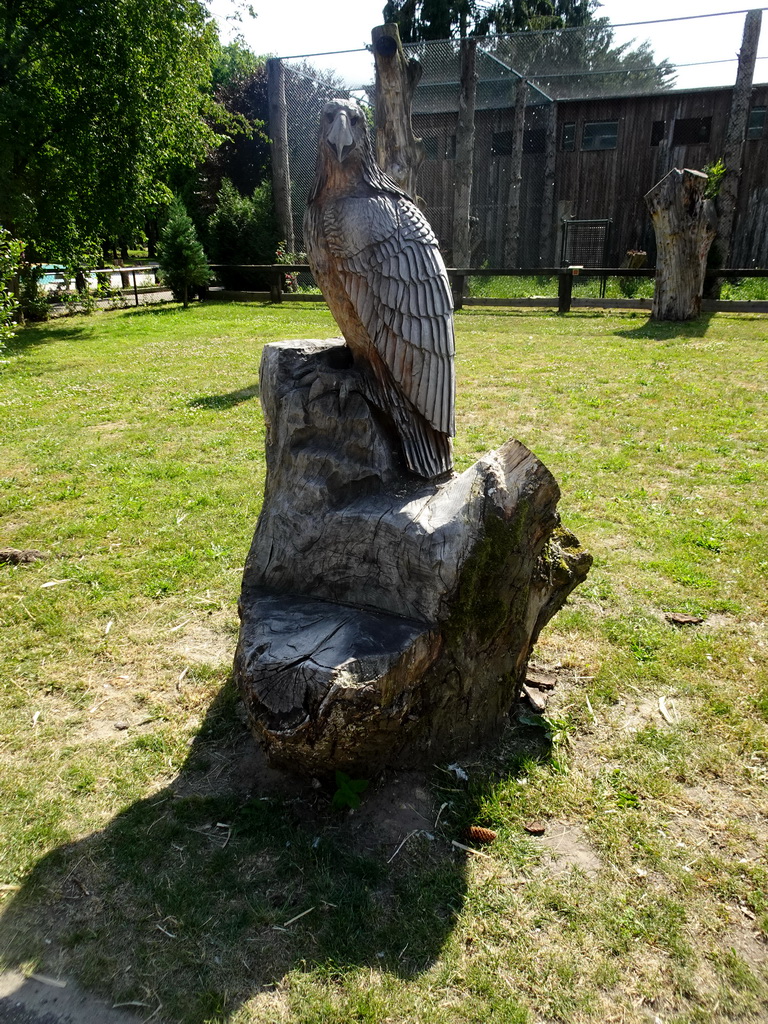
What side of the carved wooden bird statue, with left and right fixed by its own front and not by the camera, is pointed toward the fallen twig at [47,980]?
front

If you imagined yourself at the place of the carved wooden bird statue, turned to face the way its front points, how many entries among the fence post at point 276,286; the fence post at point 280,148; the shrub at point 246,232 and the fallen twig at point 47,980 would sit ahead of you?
1

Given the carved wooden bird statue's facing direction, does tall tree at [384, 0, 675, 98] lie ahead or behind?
behind

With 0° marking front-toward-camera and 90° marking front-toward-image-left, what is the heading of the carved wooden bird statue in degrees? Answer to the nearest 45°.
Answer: approximately 45°

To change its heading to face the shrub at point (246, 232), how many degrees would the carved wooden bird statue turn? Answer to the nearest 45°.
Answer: approximately 135° to its right

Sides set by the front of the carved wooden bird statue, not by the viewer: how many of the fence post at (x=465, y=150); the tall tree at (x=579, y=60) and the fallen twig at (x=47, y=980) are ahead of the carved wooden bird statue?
1

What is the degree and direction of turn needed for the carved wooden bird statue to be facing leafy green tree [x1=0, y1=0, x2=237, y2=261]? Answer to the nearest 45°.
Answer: approximately 90° to its right

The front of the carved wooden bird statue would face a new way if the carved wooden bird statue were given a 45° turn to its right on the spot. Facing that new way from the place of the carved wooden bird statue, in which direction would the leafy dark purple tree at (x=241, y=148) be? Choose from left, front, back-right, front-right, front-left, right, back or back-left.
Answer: right
